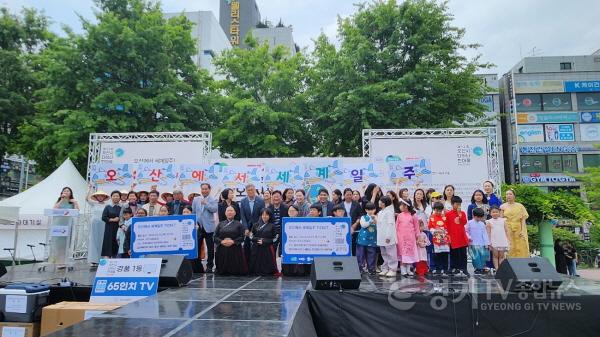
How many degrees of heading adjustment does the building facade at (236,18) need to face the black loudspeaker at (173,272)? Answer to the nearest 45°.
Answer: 0° — it already faces it

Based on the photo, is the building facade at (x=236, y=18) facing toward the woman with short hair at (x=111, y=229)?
yes

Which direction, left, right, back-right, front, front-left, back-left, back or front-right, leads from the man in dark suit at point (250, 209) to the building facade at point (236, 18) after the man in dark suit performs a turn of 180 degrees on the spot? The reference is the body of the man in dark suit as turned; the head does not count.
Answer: front

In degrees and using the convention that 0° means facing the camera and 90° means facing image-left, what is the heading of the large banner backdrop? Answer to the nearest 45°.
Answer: approximately 0°

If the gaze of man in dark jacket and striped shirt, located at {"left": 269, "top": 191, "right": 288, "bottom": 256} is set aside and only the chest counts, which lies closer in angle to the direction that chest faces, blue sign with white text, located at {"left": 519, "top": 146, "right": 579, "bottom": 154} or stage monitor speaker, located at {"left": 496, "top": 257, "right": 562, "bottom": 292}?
the stage monitor speaker

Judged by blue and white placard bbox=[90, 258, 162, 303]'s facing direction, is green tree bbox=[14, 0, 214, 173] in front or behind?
behind
